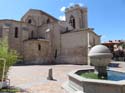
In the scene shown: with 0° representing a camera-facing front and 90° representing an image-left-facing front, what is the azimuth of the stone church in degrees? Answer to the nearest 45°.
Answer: approximately 225°
